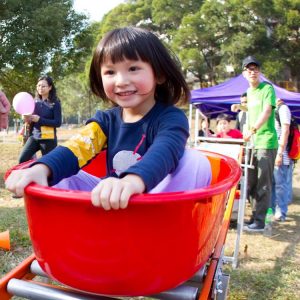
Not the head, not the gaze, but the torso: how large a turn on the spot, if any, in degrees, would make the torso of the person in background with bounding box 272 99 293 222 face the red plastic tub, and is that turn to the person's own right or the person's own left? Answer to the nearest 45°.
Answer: approximately 90° to the person's own left

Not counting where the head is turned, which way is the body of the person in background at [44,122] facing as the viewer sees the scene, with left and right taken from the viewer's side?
facing the viewer and to the left of the viewer

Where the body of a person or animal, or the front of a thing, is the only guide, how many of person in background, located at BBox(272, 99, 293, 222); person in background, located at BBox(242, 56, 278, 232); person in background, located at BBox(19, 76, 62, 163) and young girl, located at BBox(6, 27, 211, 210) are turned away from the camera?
0

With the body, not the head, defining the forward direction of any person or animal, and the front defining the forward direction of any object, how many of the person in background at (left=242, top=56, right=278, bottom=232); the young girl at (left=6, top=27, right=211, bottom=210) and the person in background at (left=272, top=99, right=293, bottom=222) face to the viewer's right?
0

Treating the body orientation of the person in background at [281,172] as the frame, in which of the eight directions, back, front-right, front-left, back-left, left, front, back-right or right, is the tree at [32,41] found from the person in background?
front-right

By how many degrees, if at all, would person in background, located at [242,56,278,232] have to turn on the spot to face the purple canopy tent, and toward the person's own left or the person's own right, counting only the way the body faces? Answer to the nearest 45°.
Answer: approximately 135° to the person's own right

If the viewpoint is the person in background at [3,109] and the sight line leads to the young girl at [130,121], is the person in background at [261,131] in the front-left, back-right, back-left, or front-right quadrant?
front-left

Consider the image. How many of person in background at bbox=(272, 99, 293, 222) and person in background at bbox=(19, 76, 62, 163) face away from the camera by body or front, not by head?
0

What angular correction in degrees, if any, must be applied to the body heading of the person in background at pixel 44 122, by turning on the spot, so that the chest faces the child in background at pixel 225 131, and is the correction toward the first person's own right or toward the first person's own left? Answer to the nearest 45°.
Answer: approximately 135° to the first person's own left

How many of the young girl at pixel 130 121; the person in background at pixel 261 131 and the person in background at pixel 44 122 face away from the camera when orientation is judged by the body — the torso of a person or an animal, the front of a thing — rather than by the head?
0

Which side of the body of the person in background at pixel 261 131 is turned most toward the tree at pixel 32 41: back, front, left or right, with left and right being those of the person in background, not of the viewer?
right

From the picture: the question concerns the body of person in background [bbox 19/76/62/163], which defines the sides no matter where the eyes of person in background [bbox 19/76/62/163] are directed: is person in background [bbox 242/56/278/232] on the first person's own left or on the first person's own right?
on the first person's own left

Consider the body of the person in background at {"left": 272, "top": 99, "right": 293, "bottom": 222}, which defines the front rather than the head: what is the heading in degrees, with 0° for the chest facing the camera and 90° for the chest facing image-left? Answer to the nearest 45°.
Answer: approximately 90°
